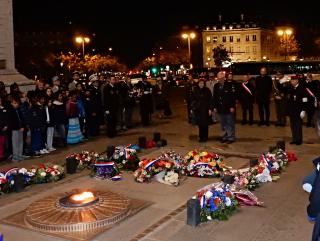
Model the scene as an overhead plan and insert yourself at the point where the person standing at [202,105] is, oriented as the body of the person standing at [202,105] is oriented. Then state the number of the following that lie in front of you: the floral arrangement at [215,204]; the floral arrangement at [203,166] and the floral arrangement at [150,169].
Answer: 3

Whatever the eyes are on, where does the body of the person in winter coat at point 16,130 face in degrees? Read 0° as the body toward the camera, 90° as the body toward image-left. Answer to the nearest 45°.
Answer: approximately 315°

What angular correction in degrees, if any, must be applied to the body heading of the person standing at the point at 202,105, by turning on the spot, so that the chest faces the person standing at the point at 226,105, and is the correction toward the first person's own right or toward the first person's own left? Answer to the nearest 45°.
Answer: approximately 90° to the first person's own left

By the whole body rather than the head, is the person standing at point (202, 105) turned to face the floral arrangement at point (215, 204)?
yes

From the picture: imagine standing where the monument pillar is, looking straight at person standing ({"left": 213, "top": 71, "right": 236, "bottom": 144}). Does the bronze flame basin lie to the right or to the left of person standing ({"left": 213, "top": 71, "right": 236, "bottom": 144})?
right

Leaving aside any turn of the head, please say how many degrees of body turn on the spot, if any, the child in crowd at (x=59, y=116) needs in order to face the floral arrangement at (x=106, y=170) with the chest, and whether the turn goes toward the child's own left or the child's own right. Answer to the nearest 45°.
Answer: approximately 45° to the child's own right

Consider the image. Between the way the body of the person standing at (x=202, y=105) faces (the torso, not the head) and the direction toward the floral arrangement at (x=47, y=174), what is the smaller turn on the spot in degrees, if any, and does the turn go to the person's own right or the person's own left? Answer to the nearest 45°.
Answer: approximately 45° to the person's own right

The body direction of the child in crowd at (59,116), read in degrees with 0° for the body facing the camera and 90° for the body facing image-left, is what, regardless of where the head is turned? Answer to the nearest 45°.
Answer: approximately 315°

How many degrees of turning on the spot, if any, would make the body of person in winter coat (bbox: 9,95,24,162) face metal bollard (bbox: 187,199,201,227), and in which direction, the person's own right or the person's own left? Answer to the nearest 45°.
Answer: approximately 45° to the person's own right

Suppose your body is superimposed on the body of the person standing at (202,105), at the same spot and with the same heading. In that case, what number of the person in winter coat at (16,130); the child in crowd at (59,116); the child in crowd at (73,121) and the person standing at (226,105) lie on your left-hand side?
1

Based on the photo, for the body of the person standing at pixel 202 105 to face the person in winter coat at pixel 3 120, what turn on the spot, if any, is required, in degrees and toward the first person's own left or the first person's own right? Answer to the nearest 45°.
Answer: approximately 45° to the first person's own right

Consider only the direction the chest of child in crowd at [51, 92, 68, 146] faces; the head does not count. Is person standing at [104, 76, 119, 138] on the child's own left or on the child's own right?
on the child's own left
